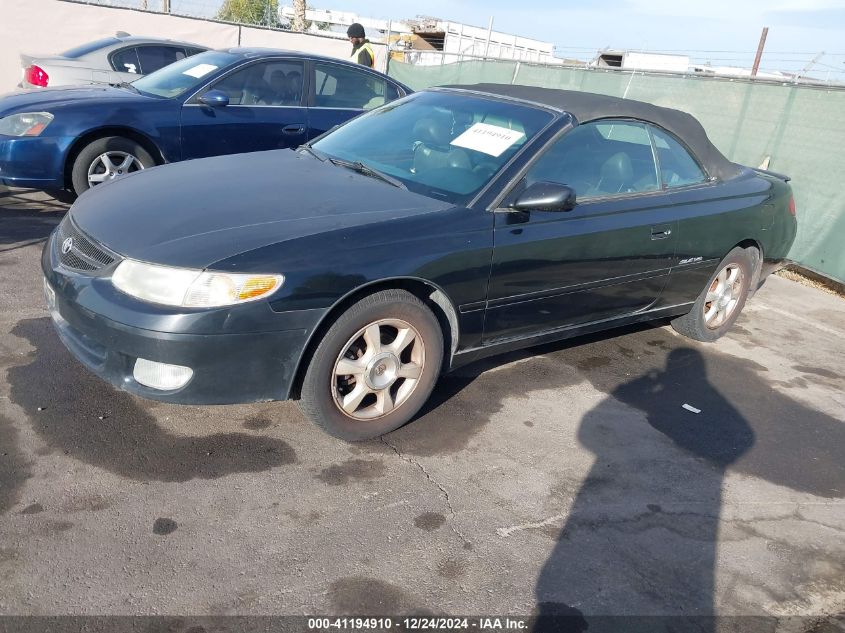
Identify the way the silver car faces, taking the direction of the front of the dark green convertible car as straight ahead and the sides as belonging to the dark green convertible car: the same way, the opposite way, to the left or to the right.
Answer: the opposite way

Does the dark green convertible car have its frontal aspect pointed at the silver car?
no

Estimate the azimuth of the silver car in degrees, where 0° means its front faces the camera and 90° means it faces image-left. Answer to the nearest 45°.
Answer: approximately 225°

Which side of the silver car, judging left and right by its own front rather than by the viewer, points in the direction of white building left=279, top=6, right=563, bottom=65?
front

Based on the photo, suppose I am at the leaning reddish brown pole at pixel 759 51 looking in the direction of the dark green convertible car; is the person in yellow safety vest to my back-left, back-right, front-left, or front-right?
front-right

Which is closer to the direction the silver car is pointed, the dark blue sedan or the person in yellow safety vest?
the person in yellow safety vest

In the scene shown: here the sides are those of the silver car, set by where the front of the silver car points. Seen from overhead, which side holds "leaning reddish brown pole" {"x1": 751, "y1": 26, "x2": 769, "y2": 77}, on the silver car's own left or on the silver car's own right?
on the silver car's own right

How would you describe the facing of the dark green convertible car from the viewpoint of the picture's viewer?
facing the viewer and to the left of the viewer

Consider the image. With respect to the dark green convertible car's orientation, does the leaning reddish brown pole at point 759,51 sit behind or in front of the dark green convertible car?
behind

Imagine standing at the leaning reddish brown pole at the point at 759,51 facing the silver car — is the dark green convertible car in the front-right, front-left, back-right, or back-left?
front-left

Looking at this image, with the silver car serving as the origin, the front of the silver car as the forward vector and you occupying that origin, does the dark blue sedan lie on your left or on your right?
on your right

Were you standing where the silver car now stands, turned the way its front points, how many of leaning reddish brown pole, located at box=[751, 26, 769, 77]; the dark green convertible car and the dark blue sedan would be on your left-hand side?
0

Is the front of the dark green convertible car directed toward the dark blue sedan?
no

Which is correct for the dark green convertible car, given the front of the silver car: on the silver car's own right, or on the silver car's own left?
on the silver car's own right

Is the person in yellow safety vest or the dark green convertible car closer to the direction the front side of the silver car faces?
the person in yellow safety vest

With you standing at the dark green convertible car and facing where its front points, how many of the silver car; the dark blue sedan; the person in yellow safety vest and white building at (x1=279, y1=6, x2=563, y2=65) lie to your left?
0
